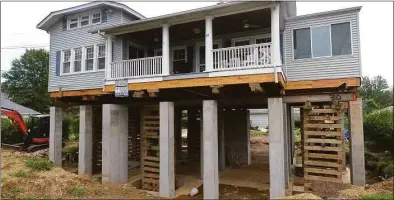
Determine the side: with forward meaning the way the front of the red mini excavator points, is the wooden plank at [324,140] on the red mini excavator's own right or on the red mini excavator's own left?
on the red mini excavator's own left

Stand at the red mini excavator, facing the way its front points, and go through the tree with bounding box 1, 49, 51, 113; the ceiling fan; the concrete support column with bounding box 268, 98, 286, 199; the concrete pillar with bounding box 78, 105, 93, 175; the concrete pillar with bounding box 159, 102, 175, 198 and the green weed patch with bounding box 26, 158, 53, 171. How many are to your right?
1

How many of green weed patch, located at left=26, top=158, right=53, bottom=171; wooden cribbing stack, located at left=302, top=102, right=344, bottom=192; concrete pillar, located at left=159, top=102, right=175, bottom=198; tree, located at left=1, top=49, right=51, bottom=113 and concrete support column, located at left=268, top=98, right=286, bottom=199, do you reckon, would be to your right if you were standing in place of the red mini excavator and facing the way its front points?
1
